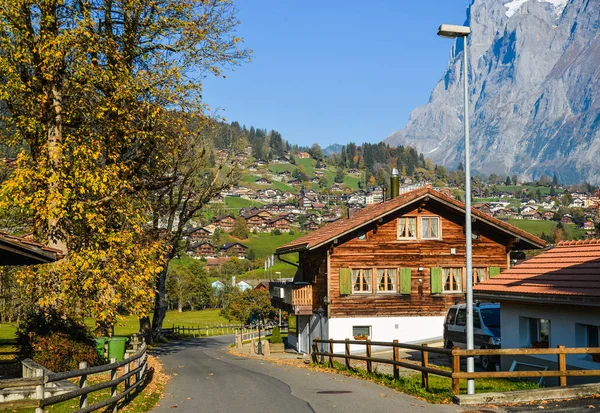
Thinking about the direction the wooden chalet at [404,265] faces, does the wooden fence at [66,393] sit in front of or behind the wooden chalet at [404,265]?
in front

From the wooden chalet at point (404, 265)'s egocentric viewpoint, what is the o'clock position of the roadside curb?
The roadside curb is roughly at 12 o'clock from the wooden chalet.

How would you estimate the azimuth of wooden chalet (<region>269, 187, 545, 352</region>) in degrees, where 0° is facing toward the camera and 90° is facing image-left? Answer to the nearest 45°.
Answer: approximately 0°

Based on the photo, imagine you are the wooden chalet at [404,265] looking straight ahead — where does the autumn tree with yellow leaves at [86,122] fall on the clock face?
The autumn tree with yellow leaves is roughly at 1 o'clock from the wooden chalet.
